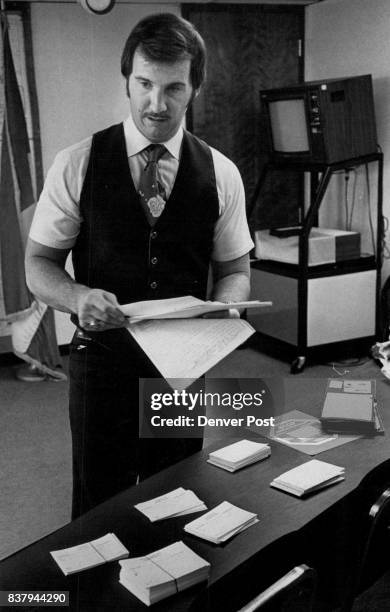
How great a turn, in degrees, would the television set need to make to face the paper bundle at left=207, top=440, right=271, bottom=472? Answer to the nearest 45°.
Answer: approximately 45° to its left

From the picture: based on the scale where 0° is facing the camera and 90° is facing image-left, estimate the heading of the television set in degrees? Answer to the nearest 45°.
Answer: approximately 45°

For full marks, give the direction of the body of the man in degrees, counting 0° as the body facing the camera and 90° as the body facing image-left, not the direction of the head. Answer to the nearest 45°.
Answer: approximately 0°
